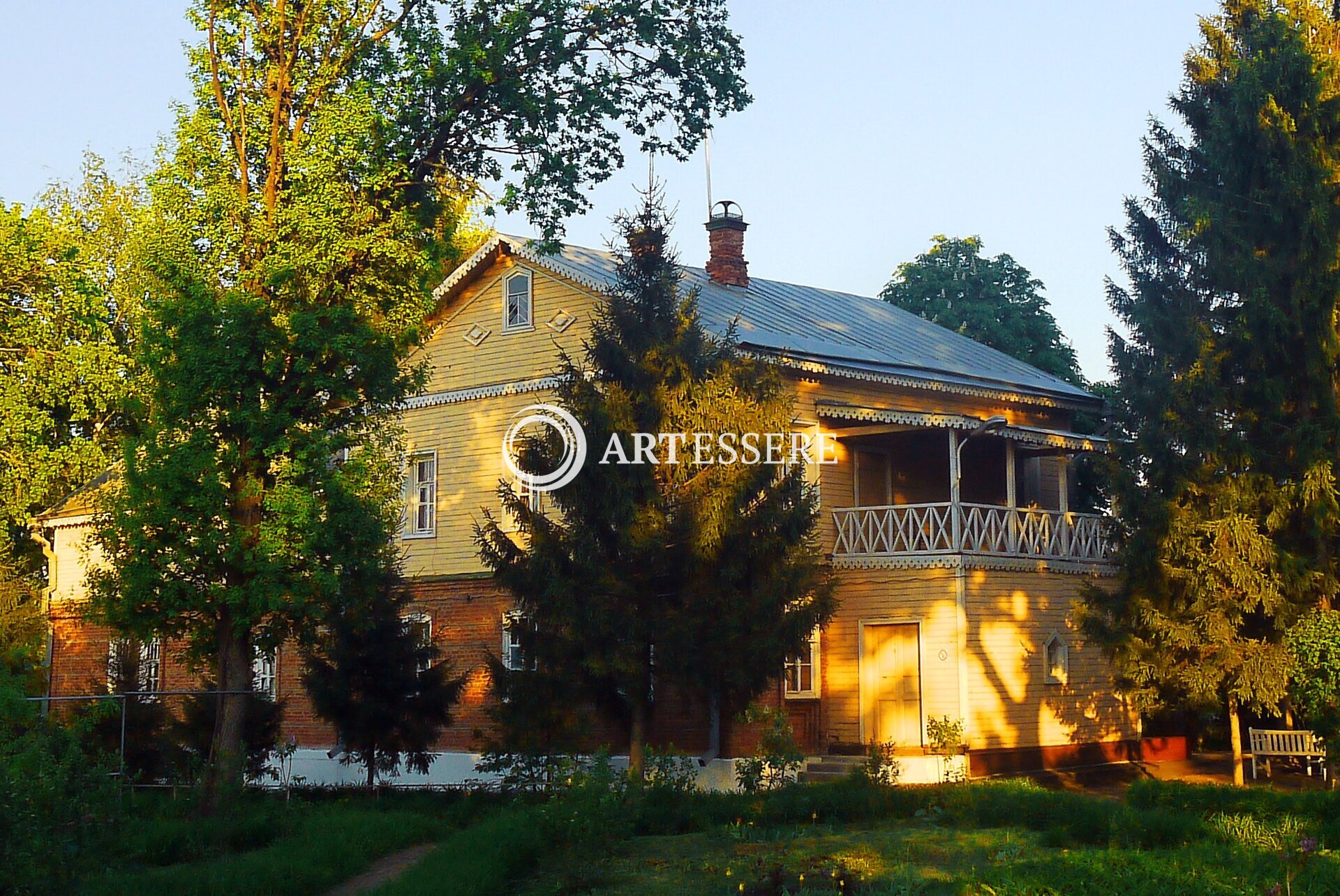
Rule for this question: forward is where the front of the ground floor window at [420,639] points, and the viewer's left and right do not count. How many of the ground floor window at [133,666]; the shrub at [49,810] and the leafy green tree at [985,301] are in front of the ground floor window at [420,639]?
1

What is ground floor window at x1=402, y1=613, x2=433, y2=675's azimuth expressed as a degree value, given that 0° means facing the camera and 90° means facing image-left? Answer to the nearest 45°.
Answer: approximately 0°

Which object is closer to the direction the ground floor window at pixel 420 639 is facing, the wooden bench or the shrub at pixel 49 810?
the shrub

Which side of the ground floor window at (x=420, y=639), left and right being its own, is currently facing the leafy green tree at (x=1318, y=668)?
left

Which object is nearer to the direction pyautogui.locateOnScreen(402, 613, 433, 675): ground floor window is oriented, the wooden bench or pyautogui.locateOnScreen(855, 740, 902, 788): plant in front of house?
the plant in front of house

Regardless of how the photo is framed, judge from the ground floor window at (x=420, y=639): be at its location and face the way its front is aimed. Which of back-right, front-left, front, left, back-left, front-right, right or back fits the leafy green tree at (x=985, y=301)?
back-left

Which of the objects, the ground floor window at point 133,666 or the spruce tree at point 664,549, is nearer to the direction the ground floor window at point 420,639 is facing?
the spruce tree

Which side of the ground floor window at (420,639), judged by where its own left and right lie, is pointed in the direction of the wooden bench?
left

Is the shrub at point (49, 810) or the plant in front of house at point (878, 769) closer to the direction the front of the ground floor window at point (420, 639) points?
the shrub
